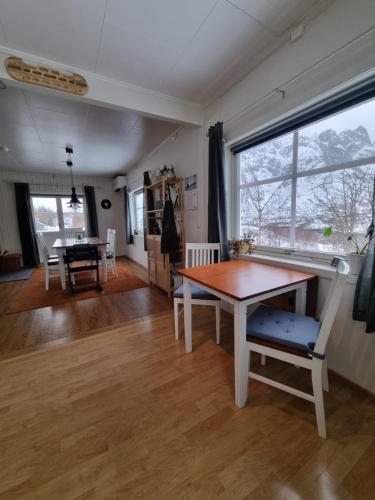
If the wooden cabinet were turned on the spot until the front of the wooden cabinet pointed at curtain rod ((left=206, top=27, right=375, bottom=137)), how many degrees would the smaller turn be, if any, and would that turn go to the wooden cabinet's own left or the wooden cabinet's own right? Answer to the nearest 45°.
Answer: approximately 90° to the wooden cabinet's own left

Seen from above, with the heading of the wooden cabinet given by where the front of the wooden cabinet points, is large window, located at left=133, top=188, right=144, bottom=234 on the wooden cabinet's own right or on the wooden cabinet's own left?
on the wooden cabinet's own right

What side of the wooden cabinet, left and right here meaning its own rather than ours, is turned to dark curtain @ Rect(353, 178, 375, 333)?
left

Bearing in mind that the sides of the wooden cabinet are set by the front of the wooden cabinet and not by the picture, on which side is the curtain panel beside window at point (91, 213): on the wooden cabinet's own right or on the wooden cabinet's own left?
on the wooden cabinet's own right

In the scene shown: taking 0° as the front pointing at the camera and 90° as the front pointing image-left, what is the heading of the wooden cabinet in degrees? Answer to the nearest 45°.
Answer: approximately 45°

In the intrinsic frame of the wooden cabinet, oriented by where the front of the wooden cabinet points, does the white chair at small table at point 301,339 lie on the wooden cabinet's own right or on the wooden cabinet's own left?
on the wooden cabinet's own left

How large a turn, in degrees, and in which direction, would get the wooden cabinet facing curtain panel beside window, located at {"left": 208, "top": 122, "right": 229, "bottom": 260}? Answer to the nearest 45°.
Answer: approximately 90° to its left

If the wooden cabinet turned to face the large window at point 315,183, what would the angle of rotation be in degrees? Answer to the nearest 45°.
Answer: approximately 90° to its left

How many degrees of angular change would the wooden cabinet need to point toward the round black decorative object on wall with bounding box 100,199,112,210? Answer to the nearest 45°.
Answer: approximately 90° to its right

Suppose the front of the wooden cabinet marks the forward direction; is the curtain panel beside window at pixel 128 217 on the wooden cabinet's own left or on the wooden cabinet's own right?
on the wooden cabinet's own right
